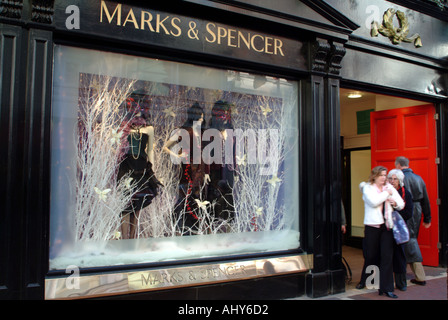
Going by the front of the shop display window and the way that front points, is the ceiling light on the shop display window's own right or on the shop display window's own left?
on the shop display window's own left

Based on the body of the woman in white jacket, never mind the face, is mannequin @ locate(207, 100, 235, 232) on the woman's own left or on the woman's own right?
on the woman's own right

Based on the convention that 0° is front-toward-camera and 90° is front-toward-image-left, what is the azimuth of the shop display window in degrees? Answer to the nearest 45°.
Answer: approximately 315°

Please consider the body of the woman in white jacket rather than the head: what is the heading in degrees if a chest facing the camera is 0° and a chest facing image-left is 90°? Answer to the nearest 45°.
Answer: approximately 315°

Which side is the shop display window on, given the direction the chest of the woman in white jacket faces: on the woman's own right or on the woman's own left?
on the woman's own right

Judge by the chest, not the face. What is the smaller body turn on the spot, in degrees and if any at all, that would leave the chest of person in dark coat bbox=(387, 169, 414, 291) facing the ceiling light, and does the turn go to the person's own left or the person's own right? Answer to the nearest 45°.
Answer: approximately 135° to the person's own right
